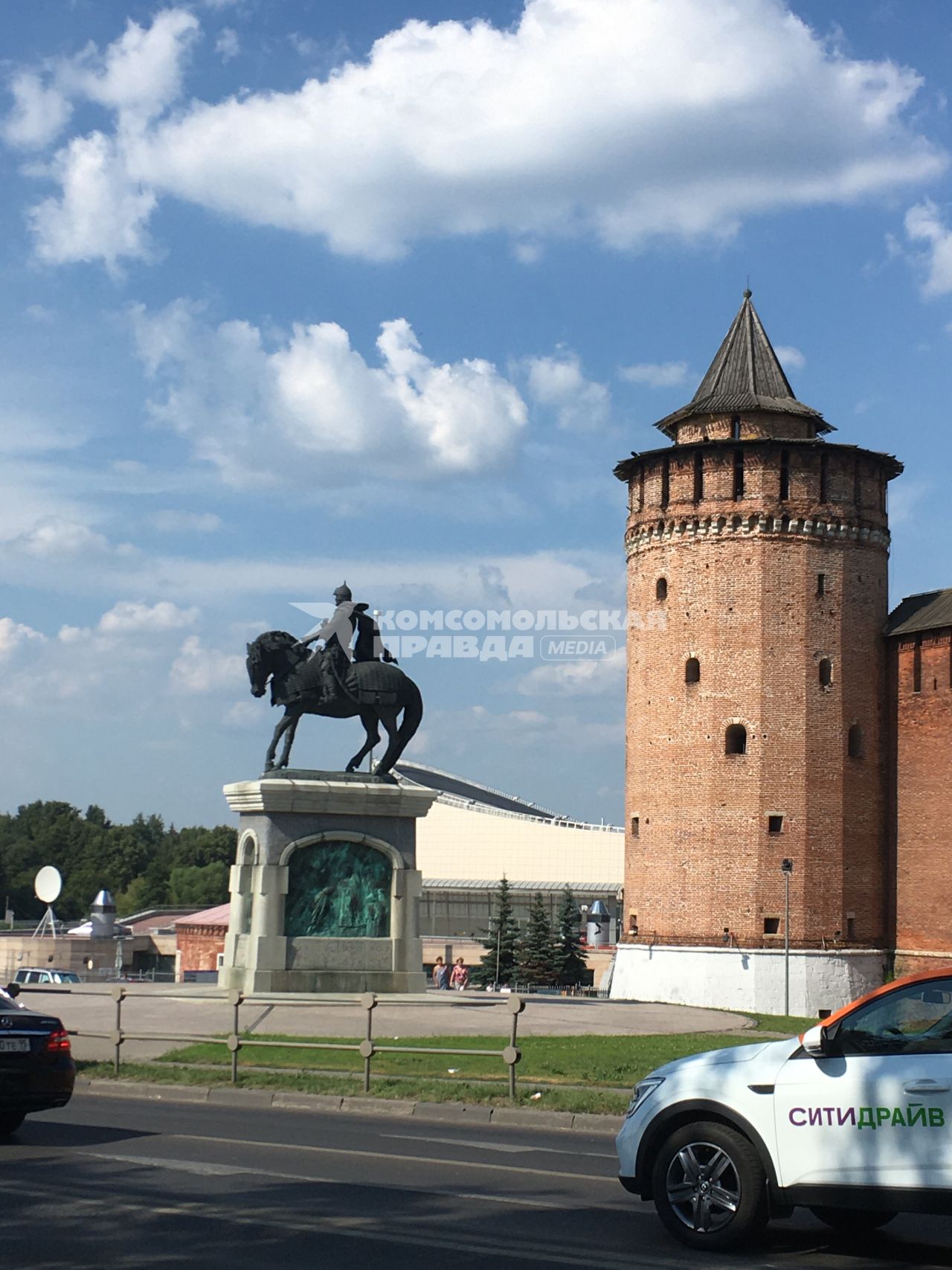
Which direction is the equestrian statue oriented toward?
to the viewer's left

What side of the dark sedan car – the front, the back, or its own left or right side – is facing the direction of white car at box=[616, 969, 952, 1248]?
back

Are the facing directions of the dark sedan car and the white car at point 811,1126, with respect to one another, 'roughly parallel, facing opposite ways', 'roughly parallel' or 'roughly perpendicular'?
roughly parallel

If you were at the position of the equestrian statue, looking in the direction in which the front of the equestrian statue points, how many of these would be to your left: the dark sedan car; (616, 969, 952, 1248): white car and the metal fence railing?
3

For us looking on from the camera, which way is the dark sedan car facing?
facing away from the viewer and to the left of the viewer

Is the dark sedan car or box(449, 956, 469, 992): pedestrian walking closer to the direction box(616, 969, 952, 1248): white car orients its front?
the dark sedan car

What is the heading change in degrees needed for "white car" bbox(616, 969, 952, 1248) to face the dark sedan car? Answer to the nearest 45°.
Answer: approximately 45° to its right

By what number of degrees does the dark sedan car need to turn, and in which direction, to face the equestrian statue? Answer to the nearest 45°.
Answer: approximately 45° to its right

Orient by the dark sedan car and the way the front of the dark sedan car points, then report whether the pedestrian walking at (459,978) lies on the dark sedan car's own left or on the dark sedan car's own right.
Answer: on the dark sedan car's own right

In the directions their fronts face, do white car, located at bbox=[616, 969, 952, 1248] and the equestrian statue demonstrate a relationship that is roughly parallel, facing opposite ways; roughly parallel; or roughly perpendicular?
roughly parallel

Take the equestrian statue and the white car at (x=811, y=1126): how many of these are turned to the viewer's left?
2

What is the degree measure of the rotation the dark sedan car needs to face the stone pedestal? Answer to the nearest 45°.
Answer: approximately 45° to its right

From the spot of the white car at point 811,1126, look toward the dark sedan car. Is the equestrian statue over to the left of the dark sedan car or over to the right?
right

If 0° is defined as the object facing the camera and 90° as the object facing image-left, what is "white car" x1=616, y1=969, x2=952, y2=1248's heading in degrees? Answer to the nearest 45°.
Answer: approximately 90°

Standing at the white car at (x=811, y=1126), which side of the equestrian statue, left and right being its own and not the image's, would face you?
left
